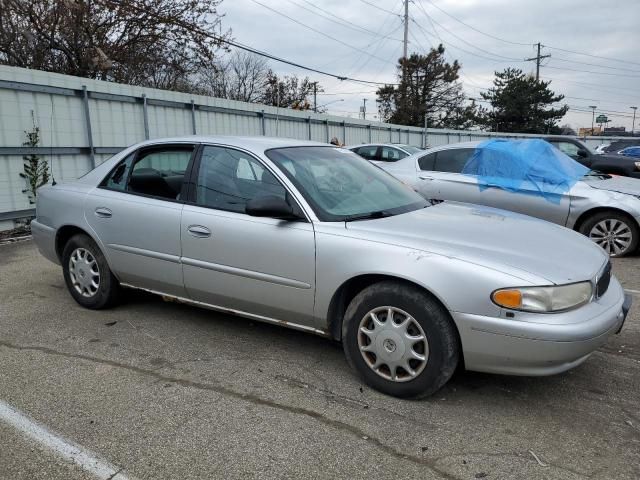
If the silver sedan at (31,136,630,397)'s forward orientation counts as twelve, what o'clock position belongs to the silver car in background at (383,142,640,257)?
The silver car in background is roughly at 9 o'clock from the silver sedan.

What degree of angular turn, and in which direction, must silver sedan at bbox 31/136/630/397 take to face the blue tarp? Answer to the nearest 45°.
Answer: approximately 90° to its left

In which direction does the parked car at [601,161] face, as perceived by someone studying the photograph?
facing to the right of the viewer

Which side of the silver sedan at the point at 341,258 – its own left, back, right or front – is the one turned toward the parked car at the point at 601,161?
left

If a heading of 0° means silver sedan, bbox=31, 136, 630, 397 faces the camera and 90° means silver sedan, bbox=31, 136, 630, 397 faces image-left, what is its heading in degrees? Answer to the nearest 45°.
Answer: approximately 315°

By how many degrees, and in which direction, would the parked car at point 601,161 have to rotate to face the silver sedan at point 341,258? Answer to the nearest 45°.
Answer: approximately 90° to its right

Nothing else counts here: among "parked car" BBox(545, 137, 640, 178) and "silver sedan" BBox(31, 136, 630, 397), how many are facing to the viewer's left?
0

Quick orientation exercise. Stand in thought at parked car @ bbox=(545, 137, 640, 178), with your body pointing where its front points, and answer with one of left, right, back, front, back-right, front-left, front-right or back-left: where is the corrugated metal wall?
back-right

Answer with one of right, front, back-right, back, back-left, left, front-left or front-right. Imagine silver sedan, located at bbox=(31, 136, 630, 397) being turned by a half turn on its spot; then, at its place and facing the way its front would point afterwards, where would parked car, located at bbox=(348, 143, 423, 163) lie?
front-right

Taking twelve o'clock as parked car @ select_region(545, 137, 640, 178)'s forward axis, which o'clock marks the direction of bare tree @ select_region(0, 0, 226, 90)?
The bare tree is roughly at 6 o'clock from the parked car.

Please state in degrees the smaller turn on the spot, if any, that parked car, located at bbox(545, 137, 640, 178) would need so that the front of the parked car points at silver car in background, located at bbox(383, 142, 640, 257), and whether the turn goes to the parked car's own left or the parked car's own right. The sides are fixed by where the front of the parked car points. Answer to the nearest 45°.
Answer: approximately 90° to the parked car's own right

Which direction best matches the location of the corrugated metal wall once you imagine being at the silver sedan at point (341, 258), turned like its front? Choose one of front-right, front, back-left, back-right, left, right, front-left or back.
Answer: back
